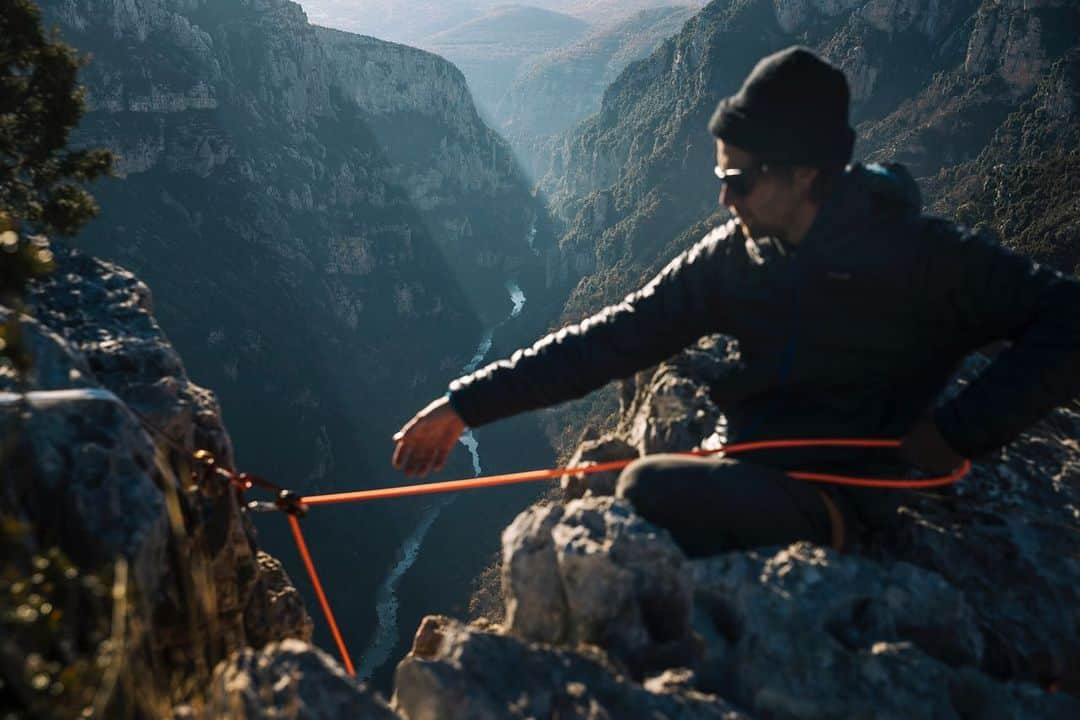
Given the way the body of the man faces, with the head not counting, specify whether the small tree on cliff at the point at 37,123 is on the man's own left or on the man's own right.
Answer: on the man's own right

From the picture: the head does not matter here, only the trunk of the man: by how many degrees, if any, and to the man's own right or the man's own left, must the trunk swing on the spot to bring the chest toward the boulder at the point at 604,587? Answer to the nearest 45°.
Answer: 0° — they already face it

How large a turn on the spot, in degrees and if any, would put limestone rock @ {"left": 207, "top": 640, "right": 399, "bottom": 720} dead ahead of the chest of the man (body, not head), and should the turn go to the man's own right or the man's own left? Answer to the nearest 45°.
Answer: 0° — they already face it

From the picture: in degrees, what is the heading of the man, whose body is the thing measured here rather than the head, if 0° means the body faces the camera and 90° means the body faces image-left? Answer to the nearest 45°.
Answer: approximately 45°
